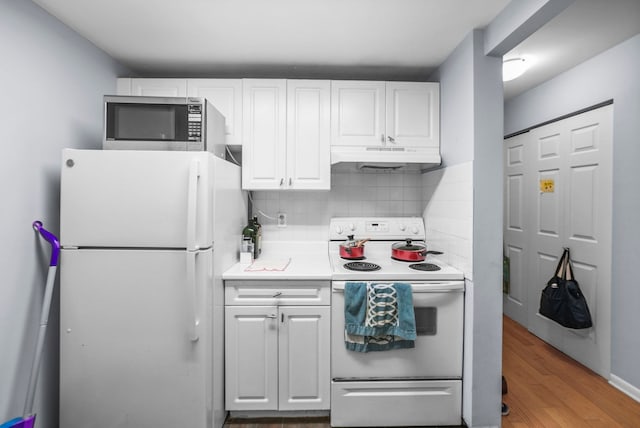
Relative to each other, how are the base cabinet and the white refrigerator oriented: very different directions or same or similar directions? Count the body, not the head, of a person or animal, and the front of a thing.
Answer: same or similar directions

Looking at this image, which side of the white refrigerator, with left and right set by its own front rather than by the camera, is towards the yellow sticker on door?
left

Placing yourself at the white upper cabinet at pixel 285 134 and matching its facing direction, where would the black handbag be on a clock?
The black handbag is roughly at 9 o'clock from the white upper cabinet.

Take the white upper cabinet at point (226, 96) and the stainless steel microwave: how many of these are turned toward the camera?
2

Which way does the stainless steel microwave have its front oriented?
toward the camera

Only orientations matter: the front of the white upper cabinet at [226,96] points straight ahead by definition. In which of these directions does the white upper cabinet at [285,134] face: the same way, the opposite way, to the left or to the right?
the same way

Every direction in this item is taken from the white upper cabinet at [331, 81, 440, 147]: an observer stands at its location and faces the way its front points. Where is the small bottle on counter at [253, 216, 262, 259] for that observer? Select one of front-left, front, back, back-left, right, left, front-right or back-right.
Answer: right

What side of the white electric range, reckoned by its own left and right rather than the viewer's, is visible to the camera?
front

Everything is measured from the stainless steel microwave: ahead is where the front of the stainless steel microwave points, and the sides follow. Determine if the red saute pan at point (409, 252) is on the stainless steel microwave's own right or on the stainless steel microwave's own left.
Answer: on the stainless steel microwave's own left

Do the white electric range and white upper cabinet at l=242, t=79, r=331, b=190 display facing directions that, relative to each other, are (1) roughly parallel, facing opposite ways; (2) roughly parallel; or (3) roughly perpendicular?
roughly parallel

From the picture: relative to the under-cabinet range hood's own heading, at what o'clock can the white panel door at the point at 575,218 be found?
The white panel door is roughly at 8 o'clock from the under-cabinet range hood.

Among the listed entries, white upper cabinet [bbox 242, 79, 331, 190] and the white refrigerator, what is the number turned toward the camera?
2

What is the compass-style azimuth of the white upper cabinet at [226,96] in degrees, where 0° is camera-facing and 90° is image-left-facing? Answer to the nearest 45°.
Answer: approximately 0°

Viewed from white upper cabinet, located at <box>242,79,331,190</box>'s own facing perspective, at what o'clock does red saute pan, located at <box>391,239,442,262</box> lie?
The red saute pan is roughly at 9 o'clock from the white upper cabinet.

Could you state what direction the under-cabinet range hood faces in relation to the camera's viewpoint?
facing the viewer
